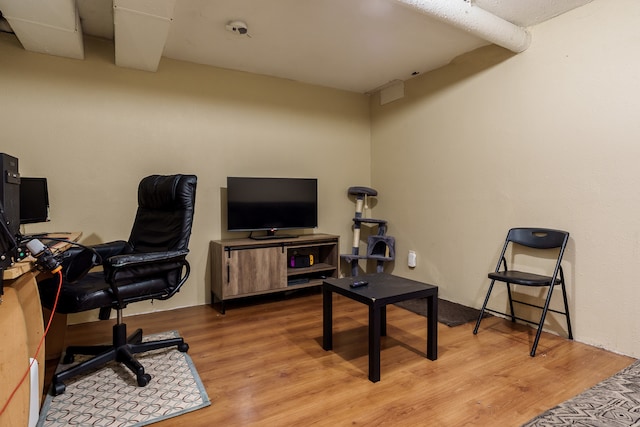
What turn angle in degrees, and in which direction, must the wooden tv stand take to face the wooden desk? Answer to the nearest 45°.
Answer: approximately 90° to its right

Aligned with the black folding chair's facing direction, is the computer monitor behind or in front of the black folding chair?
in front

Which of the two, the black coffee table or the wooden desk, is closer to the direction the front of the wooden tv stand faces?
the black coffee table

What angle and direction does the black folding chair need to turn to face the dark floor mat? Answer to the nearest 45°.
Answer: approximately 45° to its right

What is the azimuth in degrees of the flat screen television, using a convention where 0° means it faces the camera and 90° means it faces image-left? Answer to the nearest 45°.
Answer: approximately 0°

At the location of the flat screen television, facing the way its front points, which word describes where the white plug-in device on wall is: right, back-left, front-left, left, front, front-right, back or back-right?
left

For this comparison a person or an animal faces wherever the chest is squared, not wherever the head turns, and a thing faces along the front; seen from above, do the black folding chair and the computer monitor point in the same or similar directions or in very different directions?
very different directions

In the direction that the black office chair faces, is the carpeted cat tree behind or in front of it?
behind

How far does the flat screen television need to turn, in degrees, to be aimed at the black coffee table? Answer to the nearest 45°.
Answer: approximately 45° to its left

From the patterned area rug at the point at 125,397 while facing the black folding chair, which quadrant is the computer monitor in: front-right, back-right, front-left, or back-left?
back-left

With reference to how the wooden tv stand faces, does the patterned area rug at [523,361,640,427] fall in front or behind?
in front

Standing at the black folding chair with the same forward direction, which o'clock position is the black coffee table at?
The black coffee table is roughly at 12 o'clock from the black folding chair.

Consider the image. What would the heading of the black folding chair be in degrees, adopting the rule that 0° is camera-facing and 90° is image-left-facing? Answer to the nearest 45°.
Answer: approximately 45°

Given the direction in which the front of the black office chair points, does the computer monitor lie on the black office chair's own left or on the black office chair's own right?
on the black office chair's own right
